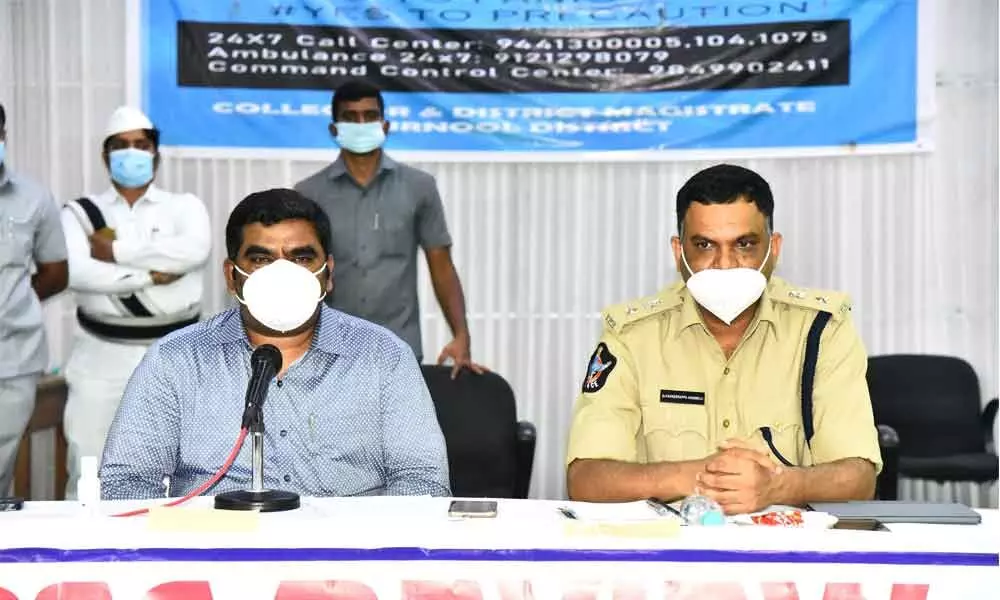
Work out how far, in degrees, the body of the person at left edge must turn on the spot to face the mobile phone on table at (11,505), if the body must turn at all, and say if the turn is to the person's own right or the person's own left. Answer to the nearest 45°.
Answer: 0° — they already face it

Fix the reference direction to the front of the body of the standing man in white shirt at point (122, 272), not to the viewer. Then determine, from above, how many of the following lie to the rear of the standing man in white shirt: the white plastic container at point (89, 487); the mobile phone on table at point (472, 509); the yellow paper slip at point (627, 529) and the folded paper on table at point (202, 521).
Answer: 0

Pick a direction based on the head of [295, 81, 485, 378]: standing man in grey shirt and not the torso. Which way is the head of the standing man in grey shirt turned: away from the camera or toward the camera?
toward the camera

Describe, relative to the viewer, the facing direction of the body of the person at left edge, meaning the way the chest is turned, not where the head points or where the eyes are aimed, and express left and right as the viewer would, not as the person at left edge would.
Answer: facing the viewer

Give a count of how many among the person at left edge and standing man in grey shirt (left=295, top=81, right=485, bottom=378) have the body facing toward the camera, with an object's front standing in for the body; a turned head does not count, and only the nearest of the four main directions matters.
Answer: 2

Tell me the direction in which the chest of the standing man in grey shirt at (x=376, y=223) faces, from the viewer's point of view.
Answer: toward the camera

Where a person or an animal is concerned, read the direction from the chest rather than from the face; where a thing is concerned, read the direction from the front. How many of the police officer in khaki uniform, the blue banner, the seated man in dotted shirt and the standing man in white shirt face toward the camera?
4

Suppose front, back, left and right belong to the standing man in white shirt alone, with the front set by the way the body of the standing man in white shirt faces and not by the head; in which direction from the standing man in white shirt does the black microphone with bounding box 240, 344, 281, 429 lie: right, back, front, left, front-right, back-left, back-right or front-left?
front

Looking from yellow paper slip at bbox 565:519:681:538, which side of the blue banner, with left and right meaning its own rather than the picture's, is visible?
front

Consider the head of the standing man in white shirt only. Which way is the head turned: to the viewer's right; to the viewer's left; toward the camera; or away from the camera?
toward the camera

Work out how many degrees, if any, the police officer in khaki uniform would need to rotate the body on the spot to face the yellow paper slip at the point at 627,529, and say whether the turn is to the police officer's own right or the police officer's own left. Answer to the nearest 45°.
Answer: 0° — they already face it

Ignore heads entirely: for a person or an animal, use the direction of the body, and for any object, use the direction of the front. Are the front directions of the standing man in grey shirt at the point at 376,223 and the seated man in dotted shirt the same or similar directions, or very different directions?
same or similar directions

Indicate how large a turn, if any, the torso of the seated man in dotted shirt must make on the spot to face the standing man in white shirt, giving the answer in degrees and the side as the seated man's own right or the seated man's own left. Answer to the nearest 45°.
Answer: approximately 180°

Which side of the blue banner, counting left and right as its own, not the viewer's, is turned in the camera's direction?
front

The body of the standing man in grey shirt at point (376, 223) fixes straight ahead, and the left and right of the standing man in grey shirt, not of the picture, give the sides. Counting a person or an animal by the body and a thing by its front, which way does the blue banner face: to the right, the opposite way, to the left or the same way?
the same way

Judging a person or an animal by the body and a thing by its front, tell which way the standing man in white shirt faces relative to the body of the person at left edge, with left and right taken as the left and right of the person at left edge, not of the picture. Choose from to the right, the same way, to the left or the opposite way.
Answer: the same way

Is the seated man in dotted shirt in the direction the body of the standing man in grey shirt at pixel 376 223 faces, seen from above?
yes

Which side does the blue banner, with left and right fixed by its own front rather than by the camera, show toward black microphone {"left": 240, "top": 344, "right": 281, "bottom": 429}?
front
